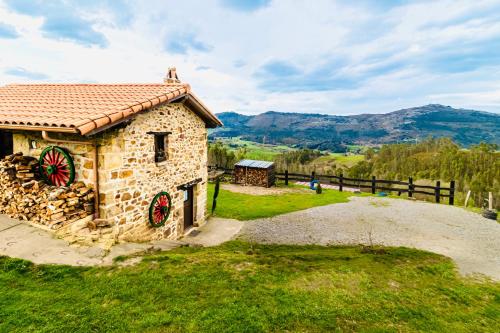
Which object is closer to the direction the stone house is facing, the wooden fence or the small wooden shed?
the wooden fence

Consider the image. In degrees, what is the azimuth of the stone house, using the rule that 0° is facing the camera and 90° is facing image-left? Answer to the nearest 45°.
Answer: approximately 315°

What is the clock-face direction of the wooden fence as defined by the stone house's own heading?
The wooden fence is roughly at 10 o'clock from the stone house.

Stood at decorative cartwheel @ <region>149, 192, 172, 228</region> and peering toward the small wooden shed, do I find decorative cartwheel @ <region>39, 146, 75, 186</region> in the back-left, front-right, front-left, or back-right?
back-left

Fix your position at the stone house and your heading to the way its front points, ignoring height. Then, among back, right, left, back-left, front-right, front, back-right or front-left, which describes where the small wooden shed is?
left
